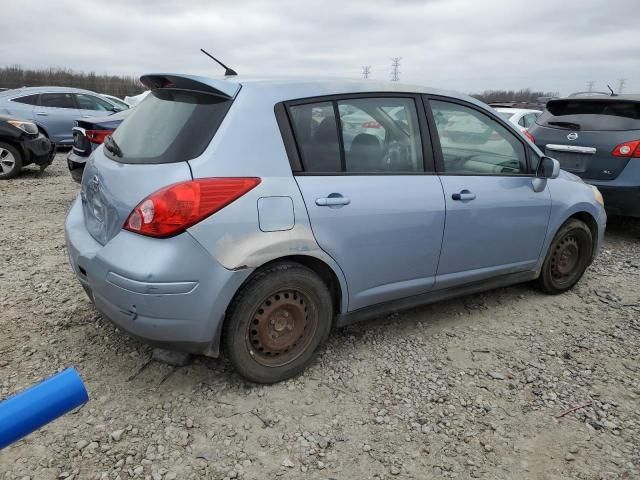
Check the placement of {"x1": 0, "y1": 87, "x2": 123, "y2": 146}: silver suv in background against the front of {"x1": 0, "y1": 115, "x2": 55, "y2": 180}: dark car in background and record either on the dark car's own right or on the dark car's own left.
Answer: on the dark car's own left

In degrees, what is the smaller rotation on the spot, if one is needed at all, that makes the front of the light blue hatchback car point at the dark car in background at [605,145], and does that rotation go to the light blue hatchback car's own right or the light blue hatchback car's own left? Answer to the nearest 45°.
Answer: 0° — it already faces it

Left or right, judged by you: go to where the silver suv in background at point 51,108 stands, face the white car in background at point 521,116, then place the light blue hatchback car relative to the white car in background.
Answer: right

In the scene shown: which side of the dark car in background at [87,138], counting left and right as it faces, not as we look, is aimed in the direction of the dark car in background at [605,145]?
right

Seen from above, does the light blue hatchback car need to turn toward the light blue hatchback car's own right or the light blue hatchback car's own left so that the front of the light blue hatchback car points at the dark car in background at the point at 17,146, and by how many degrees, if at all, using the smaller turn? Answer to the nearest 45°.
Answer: approximately 90° to the light blue hatchback car's own left

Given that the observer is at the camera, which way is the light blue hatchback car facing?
facing away from the viewer and to the right of the viewer

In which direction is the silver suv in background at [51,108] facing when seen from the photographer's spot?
facing to the right of the viewer

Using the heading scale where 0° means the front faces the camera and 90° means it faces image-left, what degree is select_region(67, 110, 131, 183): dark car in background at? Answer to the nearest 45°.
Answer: approximately 225°
